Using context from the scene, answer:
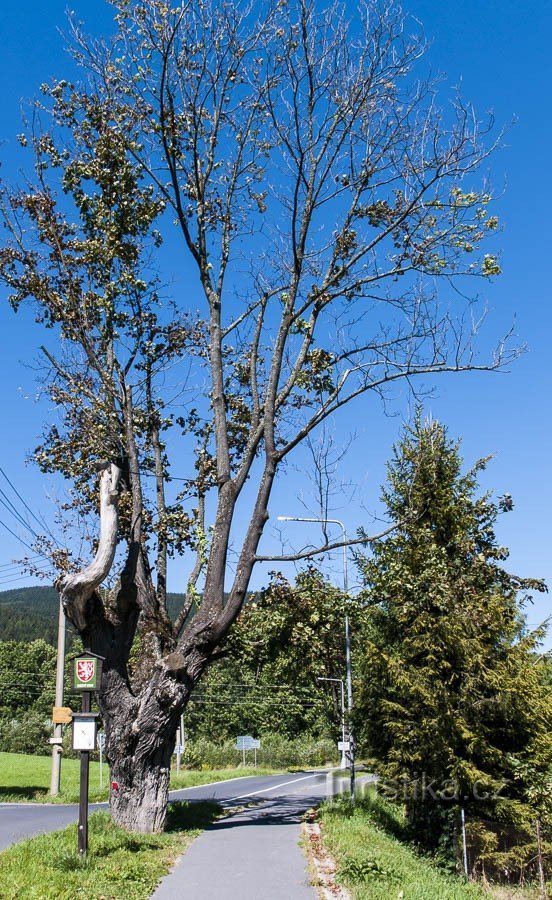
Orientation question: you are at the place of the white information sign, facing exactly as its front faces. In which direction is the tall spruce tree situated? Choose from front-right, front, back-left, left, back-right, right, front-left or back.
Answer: back-left

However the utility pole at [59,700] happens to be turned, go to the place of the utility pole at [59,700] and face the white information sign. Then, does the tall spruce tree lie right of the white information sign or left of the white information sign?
left

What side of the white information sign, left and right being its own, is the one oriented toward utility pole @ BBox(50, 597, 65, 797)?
back

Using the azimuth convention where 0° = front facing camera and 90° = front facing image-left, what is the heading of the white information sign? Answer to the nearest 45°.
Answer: approximately 0°
